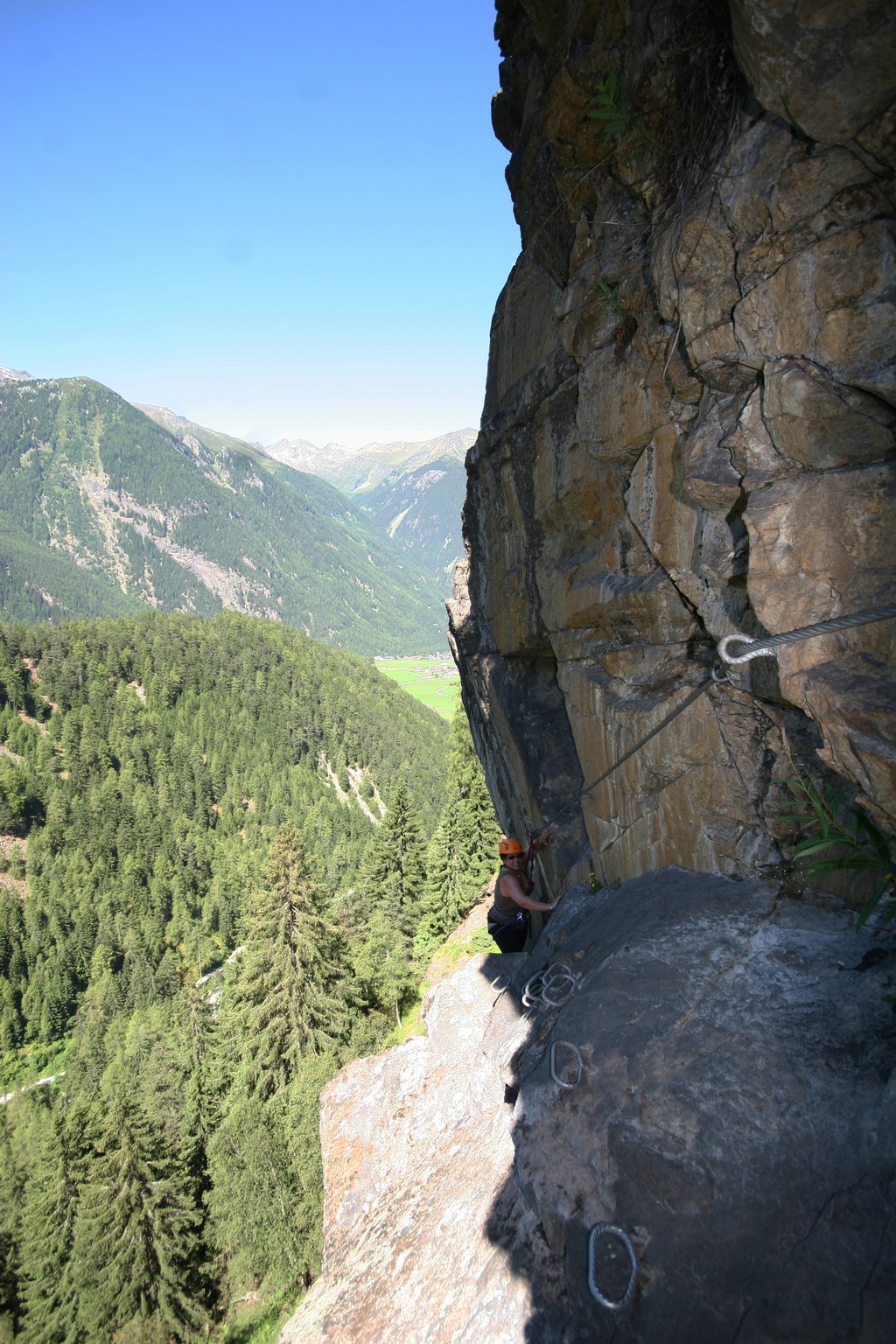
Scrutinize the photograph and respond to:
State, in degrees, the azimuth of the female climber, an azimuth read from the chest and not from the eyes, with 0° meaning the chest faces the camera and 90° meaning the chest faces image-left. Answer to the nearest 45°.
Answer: approximately 315°

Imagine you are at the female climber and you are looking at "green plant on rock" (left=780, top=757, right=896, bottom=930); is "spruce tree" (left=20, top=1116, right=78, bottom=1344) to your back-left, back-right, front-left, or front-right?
back-right
